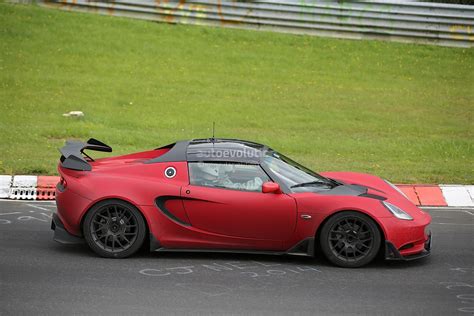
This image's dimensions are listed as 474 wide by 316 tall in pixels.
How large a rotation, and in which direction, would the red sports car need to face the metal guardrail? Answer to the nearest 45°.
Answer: approximately 90° to its left

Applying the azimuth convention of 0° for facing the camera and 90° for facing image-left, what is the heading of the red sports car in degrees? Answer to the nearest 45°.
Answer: approximately 270°

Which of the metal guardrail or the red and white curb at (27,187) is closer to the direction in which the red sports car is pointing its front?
the metal guardrail

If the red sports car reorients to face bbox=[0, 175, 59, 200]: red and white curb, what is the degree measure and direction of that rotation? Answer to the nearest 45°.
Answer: approximately 135° to its left
